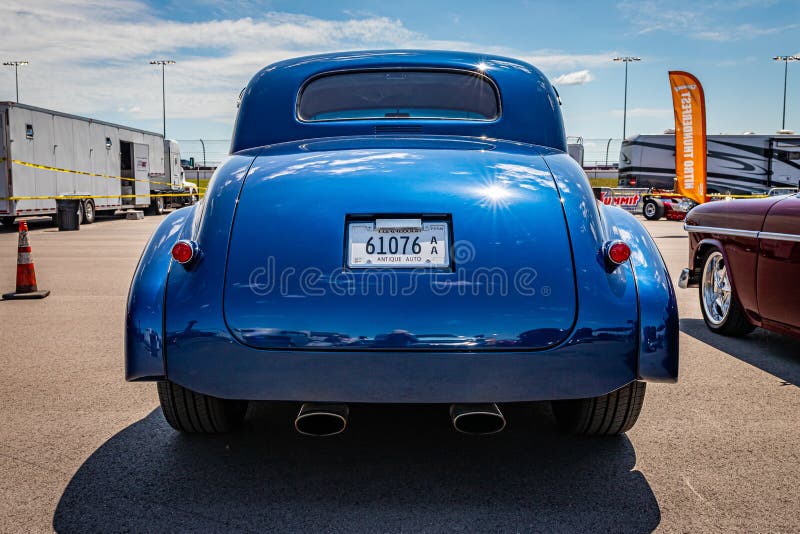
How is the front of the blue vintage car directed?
away from the camera

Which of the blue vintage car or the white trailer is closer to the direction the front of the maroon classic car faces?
the white trailer

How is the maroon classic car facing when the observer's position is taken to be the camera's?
facing away from the viewer and to the left of the viewer

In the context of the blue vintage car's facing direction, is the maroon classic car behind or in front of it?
in front

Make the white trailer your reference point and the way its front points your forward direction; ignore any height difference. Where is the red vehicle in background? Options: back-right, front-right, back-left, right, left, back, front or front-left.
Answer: front-right

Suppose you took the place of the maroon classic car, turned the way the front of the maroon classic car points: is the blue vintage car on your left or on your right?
on your left

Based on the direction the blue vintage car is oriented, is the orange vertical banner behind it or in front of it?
in front

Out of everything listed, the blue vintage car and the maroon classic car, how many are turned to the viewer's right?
0

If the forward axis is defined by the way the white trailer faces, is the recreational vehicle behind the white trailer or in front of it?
in front

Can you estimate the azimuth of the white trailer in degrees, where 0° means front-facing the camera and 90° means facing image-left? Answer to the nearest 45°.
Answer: approximately 225°

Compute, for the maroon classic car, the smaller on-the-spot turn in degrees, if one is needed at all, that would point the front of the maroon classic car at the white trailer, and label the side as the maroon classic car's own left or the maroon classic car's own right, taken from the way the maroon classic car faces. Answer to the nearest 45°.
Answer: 0° — it already faces it
